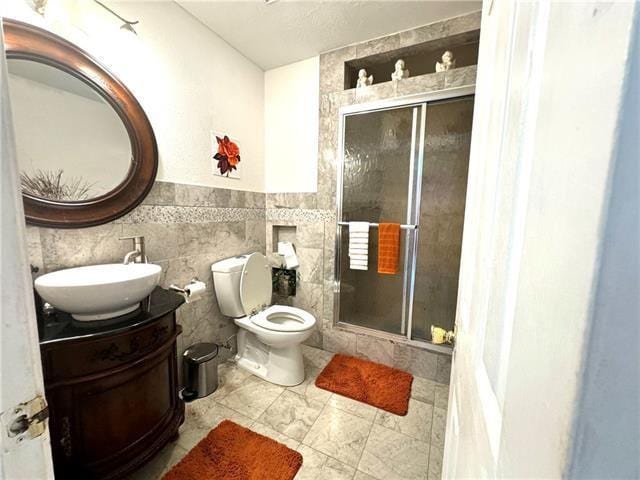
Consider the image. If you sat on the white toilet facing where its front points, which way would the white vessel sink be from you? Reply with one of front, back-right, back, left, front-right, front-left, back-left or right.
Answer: right

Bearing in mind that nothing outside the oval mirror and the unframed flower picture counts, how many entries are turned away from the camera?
0

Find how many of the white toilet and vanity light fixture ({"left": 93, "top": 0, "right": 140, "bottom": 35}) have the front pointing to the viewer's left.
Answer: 0

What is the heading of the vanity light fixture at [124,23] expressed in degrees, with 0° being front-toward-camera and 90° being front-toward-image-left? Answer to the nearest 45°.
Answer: approximately 315°

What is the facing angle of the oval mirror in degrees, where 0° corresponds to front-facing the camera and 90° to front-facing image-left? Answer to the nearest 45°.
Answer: approximately 315°

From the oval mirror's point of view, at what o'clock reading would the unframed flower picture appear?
The unframed flower picture is roughly at 10 o'clock from the oval mirror.

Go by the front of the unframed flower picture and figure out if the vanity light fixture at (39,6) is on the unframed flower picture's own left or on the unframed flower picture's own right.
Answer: on the unframed flower picture's own right

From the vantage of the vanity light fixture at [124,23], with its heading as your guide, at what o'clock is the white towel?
The white towel is roughly at 11 o'clock from the vanity light fixture.

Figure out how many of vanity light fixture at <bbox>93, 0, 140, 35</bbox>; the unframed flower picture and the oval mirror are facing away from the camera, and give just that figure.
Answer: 0

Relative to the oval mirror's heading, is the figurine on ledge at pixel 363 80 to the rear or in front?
in front

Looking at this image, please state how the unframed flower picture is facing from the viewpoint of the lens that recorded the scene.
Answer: facing the viewer and to the right of the viewer

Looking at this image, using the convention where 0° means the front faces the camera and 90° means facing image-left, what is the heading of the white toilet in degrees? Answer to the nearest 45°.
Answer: approximately 315°
